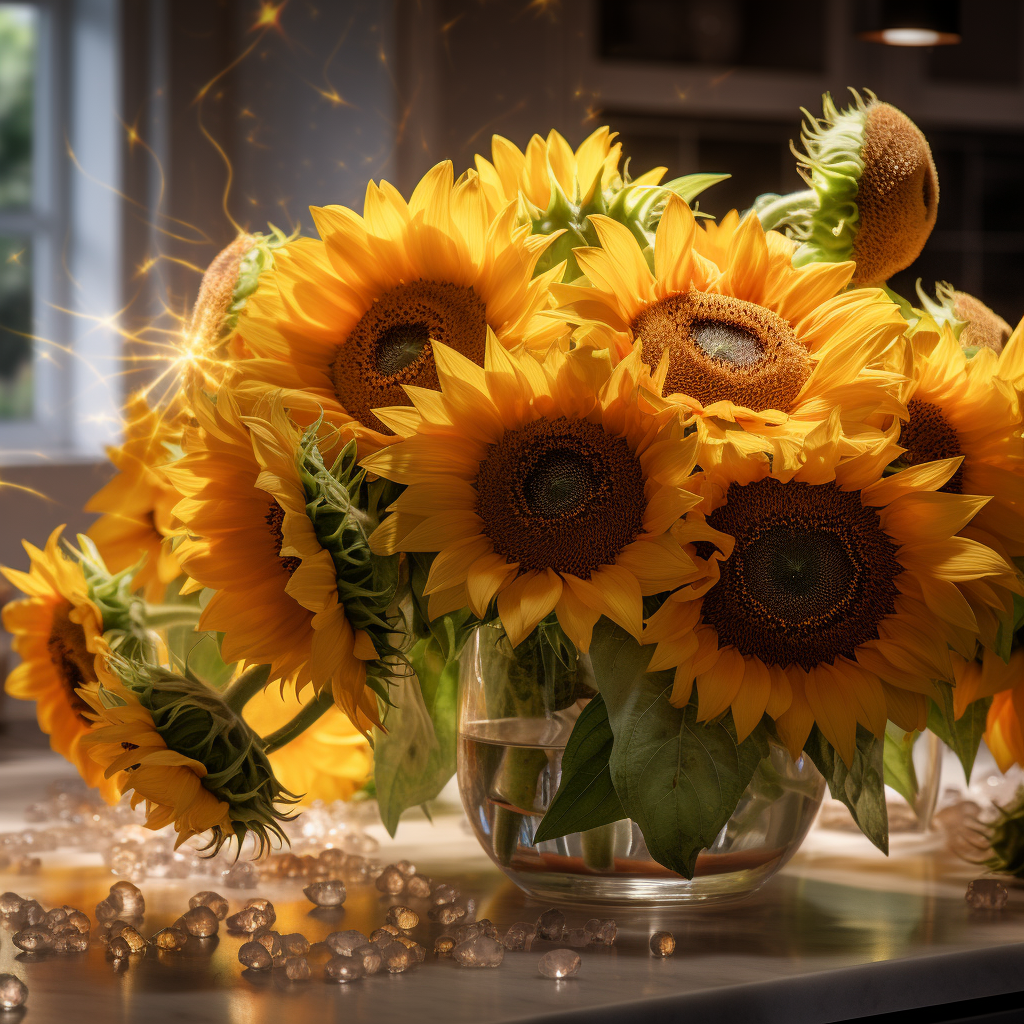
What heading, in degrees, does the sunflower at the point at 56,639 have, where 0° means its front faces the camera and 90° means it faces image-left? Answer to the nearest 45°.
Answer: approximately 45°

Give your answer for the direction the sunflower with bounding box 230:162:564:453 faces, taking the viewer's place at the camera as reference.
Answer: facing the viewer

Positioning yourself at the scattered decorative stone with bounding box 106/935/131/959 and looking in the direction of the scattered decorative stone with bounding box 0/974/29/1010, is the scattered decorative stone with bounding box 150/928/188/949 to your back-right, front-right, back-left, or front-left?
back-left

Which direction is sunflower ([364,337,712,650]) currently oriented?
toward the camera

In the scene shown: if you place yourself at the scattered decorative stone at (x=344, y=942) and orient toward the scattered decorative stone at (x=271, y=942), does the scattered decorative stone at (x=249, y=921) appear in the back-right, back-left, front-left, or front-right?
front-right

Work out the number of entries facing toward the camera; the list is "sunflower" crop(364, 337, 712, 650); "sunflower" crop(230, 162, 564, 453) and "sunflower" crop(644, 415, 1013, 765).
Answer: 3

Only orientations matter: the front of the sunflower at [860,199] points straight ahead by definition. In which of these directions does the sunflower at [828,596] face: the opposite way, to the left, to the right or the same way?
to the right

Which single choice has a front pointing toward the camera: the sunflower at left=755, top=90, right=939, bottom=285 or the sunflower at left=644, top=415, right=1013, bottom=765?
the sunflower at left=644, top=415, right=1013, bottom=765

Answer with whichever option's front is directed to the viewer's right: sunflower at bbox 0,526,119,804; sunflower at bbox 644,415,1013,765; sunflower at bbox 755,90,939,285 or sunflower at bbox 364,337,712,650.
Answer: sunflower at bbox 755,90,939,285

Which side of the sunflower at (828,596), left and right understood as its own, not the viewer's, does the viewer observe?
front

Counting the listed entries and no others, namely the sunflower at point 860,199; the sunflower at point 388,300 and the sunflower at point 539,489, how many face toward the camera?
2
